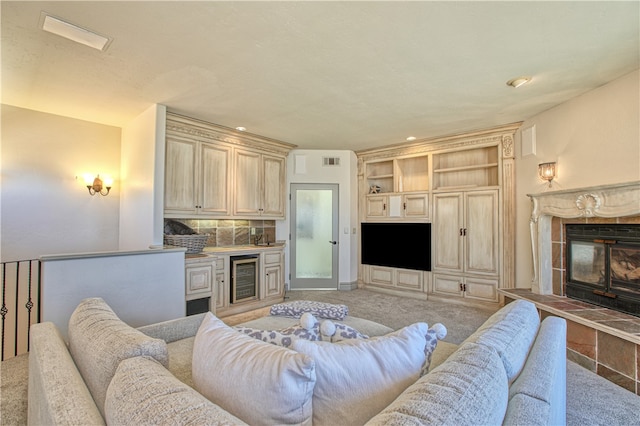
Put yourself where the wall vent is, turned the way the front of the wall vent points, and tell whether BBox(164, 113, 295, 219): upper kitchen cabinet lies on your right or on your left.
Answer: on your right

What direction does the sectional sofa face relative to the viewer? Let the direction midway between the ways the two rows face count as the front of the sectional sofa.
away from the camera

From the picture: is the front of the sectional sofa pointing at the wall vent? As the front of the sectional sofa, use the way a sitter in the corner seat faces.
yes

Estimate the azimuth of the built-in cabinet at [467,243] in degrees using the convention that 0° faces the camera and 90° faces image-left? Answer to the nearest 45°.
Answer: approximately 45°

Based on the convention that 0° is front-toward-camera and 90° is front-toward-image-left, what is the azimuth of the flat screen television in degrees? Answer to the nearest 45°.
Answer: approximately 45°

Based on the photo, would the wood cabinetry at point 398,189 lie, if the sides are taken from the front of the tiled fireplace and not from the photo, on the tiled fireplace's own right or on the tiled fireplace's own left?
on the tiled fireplace's own right

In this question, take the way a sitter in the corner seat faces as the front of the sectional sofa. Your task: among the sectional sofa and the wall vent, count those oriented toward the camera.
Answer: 1
